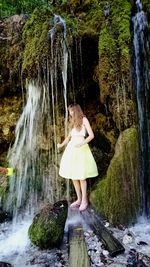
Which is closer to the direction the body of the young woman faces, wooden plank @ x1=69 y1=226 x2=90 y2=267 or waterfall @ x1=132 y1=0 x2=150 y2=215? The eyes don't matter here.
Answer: the wooden plank

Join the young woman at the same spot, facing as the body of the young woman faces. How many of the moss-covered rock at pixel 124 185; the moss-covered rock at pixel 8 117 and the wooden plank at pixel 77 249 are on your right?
1

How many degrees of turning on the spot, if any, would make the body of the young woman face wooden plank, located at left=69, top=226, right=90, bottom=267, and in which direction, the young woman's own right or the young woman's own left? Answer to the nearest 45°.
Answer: approximately 45° to the young woman's own left

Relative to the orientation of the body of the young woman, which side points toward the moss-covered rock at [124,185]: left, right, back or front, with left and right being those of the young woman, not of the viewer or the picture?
left

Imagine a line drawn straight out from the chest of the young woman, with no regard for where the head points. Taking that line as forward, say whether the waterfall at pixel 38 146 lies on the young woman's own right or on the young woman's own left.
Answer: on the young woman's own right

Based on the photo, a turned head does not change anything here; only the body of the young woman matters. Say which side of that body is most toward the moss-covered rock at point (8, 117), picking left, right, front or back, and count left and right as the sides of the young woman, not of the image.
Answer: right

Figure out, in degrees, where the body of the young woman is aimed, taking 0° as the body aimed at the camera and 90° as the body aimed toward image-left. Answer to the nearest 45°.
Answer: approximately 45°

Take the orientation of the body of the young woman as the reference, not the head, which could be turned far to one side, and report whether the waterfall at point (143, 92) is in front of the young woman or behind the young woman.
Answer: behind
